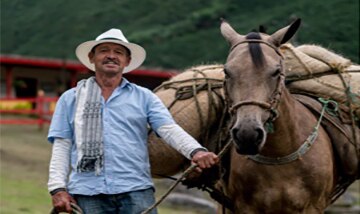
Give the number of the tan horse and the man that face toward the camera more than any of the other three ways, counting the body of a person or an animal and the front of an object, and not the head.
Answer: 2

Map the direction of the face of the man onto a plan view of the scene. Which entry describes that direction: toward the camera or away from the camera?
toward the camera

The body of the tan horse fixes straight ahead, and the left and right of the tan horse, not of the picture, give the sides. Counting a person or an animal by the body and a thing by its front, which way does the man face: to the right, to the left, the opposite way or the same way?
the same way

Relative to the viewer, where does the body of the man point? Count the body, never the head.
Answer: toward the camera

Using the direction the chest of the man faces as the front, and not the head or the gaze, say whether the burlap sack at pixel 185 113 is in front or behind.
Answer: behind

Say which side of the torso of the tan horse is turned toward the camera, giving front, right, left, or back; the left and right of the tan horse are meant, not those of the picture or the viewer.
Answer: front
